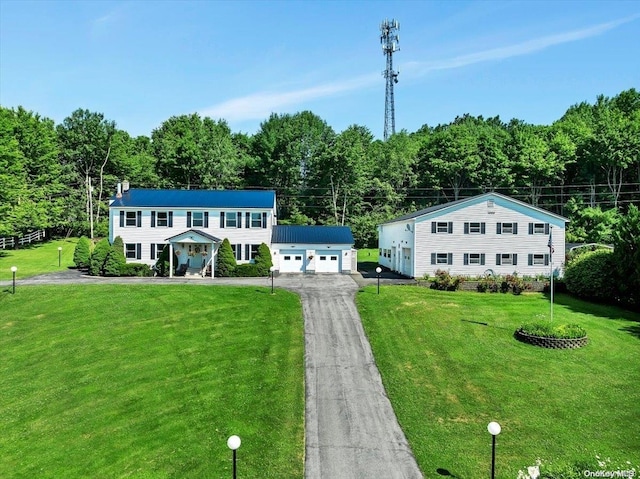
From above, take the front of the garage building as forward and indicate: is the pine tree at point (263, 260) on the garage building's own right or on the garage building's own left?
on the garage building's own right

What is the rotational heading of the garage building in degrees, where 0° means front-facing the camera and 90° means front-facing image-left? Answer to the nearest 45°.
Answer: approximately 0°

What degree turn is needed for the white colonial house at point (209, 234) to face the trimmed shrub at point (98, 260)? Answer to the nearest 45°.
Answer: approximately 90° to its right

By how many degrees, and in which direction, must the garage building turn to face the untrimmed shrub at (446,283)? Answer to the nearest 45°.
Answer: approximately 45° to its left

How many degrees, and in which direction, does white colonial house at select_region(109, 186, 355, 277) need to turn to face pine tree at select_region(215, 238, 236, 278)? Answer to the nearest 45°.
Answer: approximately 45° to its left

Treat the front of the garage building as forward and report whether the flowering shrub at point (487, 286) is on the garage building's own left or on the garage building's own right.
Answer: on the garage building's own left

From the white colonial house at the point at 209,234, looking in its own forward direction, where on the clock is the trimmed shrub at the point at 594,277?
The trimmed shrub is roughly at 10 o'clock from the white colonial house.

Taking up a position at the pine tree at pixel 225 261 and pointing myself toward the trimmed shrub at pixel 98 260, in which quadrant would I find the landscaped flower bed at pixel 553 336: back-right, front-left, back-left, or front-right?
back-left
